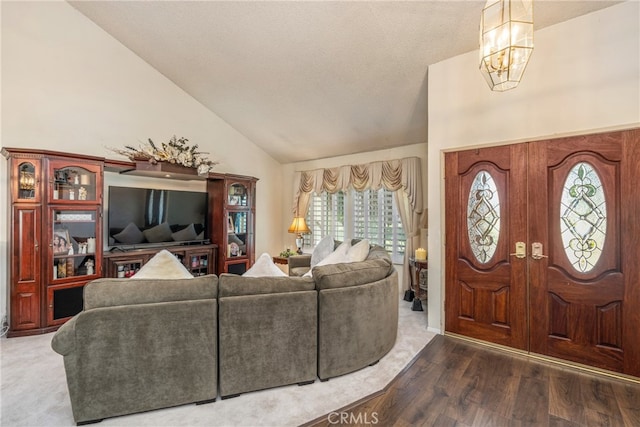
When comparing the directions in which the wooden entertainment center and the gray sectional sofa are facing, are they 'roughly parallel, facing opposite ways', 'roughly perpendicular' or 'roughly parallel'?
roughly parallel, facing opposite ways

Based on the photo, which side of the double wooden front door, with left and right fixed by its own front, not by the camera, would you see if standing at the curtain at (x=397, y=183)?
right

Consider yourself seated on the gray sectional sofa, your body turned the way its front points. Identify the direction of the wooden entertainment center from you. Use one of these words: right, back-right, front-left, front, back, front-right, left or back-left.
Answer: front

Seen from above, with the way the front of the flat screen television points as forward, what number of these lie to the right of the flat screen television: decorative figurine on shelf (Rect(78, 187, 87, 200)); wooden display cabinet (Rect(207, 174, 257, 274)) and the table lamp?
1

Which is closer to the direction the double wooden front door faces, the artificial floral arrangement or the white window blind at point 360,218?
the artificial floral arrangement

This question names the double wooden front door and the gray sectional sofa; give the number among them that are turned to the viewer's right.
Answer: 0

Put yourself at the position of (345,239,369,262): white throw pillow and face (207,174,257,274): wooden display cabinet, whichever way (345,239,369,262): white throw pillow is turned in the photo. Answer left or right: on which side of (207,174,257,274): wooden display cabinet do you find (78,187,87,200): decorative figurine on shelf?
left

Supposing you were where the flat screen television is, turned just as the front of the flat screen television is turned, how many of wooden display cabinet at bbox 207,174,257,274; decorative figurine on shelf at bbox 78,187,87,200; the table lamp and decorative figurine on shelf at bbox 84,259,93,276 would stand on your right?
2

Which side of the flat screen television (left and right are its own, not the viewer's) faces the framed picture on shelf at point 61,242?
right

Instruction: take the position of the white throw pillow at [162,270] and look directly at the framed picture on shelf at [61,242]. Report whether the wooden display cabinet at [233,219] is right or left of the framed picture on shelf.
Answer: right

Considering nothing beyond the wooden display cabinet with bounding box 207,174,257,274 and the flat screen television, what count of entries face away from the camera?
0

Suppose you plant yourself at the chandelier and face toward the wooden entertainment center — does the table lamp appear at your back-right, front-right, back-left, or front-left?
front-right

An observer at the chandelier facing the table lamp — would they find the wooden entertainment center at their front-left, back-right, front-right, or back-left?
front-left

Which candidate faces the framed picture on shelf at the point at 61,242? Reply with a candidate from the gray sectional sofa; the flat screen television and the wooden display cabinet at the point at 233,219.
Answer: the gray sectional sofa

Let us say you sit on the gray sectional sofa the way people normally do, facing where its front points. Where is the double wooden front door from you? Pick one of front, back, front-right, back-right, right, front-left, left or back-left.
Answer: back-right

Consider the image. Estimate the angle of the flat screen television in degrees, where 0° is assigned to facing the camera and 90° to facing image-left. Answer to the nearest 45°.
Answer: approximately 315°

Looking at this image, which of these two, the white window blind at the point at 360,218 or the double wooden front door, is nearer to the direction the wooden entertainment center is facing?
the double wooden front door

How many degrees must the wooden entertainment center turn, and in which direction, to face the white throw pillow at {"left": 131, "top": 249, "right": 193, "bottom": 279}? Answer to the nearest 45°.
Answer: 0° — it already faces it
